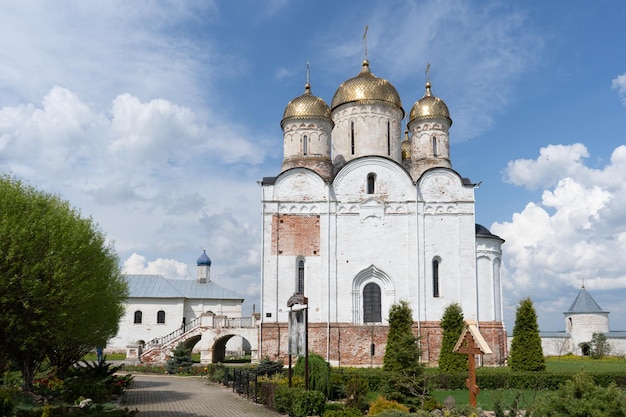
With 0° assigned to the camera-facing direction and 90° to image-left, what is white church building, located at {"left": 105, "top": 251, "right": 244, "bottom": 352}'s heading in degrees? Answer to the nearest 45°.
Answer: approximately 0°

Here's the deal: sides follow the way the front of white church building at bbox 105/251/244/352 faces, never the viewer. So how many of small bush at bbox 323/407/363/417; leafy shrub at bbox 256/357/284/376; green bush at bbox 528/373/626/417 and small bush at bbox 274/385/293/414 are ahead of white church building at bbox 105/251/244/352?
4

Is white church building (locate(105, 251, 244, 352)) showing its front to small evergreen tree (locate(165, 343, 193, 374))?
yes

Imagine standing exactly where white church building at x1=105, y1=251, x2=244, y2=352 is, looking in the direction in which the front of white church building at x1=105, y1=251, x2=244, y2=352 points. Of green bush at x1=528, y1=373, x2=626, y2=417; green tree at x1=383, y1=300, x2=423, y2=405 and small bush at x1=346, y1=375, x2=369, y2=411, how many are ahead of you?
3

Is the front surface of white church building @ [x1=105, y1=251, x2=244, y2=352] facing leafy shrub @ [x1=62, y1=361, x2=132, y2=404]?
yes

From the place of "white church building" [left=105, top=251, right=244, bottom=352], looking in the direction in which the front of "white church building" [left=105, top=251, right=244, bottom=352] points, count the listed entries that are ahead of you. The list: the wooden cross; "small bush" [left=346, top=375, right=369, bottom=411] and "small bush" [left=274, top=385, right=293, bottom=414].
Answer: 3

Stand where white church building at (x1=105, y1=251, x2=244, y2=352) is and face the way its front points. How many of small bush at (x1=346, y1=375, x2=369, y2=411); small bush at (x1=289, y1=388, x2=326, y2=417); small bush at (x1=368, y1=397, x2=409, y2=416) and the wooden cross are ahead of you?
4
